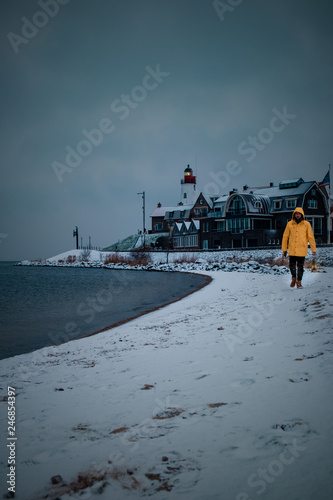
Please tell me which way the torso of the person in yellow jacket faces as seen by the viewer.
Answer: toward the camera
